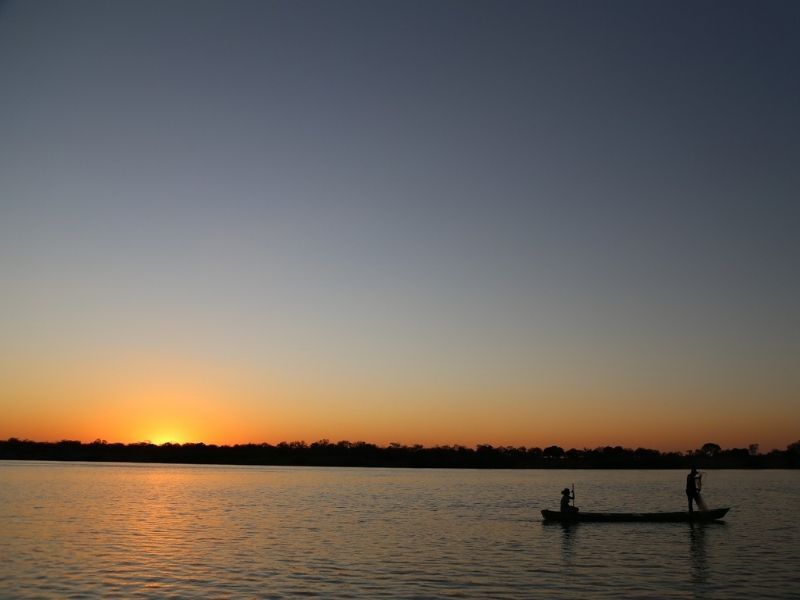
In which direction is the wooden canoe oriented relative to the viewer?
to the viewer's right
